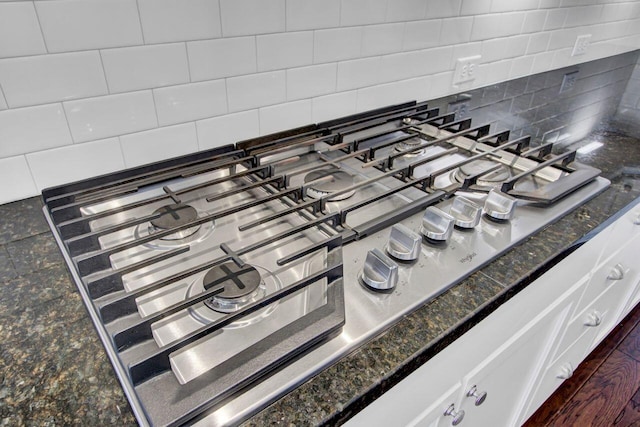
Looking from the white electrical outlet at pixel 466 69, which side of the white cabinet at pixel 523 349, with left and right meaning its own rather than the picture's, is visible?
back

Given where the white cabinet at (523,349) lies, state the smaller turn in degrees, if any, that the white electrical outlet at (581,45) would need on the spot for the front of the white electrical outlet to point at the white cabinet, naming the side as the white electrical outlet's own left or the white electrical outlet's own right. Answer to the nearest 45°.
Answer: approximately 45° to the white electrical outlet's own right

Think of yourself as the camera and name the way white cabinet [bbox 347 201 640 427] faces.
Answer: facing the viewer and to the right of the viewer

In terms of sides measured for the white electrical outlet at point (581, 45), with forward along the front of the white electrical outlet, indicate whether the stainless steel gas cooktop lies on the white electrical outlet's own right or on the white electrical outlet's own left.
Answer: on the white electrical outlet's own right

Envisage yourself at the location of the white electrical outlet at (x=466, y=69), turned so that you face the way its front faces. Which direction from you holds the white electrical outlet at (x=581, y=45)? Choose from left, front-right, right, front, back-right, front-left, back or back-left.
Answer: left

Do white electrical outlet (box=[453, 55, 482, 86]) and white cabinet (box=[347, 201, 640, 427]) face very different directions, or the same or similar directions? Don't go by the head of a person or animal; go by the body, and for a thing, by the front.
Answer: same or similar directions

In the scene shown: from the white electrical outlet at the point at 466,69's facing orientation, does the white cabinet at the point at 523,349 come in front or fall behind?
in front

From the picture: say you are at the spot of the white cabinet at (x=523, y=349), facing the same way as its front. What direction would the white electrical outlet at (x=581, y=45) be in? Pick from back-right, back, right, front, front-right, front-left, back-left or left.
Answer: back-left

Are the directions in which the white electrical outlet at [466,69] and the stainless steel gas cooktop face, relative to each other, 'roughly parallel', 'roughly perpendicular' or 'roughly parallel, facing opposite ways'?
roughly parallel
